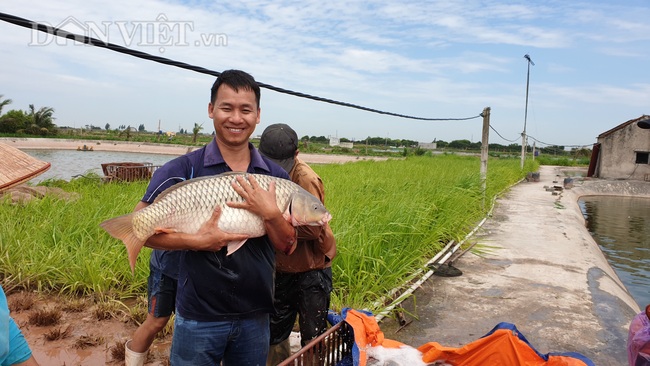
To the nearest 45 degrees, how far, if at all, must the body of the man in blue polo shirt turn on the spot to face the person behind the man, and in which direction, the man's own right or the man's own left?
approximately 135° to the man's own left

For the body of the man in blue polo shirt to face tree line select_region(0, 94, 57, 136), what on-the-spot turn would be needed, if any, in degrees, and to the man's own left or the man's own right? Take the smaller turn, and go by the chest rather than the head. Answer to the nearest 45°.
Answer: approximately 180°

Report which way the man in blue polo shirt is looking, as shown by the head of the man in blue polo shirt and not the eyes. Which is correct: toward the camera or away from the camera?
toward the camera

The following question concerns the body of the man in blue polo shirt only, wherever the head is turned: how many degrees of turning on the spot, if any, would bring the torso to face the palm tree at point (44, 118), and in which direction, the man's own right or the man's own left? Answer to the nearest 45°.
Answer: approximately 180°

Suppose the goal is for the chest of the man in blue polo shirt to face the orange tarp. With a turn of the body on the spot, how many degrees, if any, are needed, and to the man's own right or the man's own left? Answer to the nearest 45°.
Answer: approximately 135° to the man's own left

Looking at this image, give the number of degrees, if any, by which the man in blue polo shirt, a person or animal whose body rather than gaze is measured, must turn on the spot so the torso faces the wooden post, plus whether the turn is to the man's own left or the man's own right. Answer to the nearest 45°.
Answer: approximately 135° to the man's own left

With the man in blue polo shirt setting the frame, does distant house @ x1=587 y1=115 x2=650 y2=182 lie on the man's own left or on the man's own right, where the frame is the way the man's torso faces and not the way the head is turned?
on the man's own left

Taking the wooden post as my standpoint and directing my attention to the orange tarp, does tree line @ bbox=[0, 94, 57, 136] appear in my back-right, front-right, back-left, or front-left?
back-right

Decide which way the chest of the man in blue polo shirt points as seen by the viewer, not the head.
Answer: toward the camera
